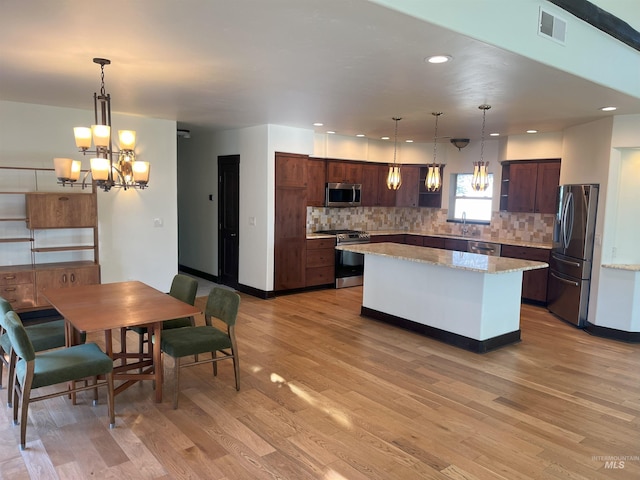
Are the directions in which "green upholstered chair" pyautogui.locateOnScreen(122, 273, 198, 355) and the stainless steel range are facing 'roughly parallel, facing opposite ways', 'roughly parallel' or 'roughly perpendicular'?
roughly perpendicular

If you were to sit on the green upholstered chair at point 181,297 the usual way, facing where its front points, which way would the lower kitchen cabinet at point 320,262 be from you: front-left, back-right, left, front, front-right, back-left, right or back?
back

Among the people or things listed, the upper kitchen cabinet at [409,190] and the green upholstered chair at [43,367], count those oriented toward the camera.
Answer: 1

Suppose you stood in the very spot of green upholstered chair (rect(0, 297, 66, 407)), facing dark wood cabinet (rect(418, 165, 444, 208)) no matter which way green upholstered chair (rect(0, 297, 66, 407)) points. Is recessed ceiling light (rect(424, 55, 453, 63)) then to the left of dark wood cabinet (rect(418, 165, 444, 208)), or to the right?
right

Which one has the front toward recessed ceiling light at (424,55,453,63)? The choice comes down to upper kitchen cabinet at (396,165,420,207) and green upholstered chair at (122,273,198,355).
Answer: the upper kitchen cabinet

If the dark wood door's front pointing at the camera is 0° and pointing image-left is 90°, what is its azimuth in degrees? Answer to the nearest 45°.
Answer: approximately 45°

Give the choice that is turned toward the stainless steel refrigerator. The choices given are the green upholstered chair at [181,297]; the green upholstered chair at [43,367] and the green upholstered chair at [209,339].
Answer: the green upholstered chair at [43,367]

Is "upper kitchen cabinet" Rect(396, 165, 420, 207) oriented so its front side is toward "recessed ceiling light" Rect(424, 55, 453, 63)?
yes

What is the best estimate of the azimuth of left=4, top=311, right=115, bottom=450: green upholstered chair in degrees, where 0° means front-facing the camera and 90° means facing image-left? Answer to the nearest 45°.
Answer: approximately 270°
